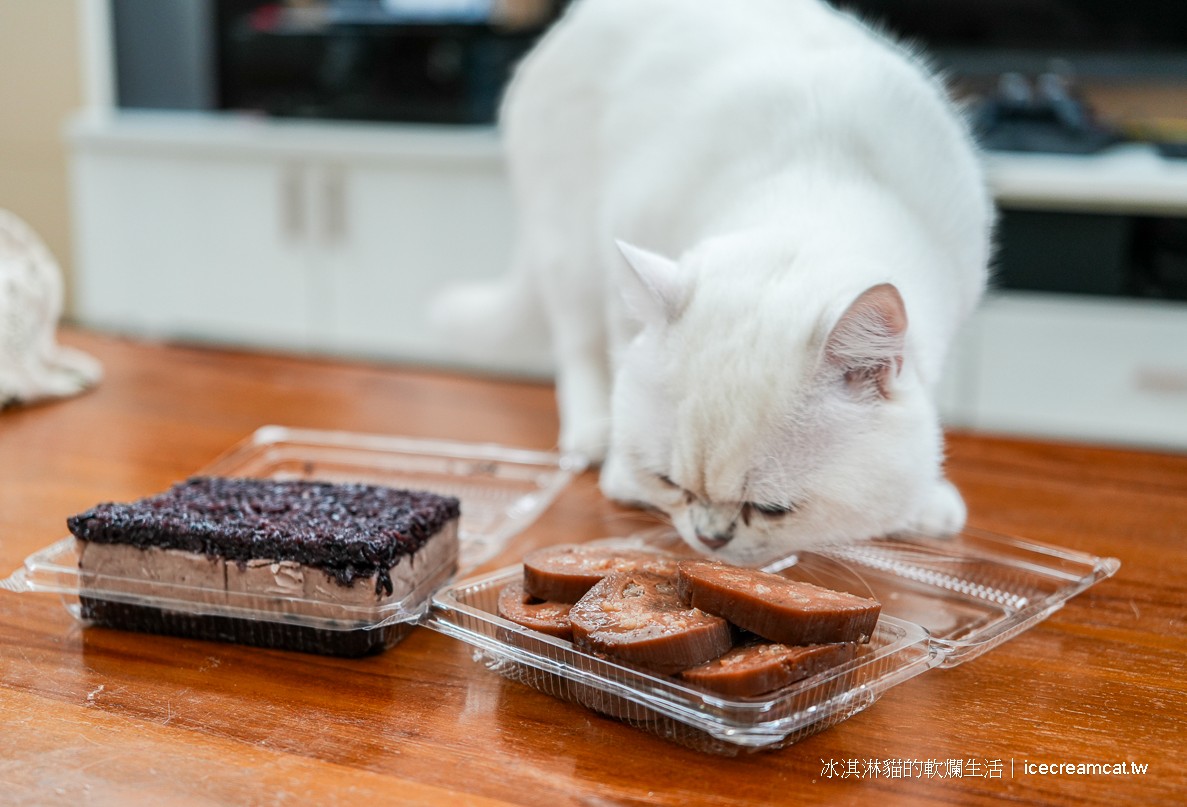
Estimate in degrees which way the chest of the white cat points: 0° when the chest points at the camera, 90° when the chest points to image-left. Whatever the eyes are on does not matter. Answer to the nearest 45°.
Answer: approximately 0°

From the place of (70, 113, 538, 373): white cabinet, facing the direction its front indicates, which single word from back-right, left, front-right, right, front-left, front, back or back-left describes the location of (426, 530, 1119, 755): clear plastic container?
front

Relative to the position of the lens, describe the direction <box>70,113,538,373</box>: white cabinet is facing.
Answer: facing the viewer

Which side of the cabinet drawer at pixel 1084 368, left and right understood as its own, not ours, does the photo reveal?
front

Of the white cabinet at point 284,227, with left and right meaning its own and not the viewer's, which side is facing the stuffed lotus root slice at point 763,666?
front

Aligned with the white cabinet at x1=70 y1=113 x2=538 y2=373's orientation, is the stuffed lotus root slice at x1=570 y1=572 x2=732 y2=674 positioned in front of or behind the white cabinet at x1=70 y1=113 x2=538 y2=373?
in front

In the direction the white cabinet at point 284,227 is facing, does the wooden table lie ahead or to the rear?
ahead

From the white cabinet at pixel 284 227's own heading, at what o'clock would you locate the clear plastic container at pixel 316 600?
The clear plastic container is roughly at 12 o'clock from the white cabinet.

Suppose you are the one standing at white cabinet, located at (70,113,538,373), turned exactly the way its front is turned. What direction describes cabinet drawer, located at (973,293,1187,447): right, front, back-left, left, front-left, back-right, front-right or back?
front-left

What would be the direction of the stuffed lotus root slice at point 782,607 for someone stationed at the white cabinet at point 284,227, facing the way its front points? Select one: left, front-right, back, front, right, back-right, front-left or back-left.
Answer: front
